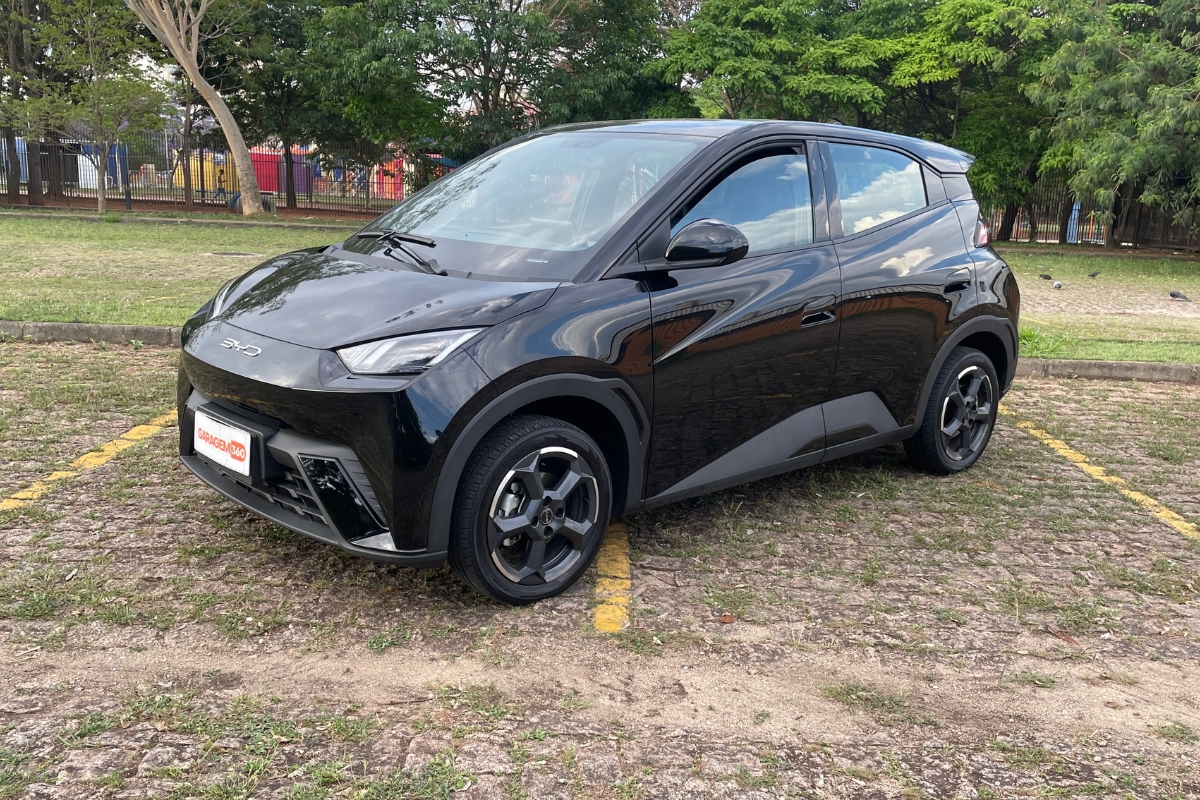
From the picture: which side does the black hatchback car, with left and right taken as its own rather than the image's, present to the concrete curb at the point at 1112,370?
back

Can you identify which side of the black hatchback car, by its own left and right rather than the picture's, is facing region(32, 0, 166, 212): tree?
right

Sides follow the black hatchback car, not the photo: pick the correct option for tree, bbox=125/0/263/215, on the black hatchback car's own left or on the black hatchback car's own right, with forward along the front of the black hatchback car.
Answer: on the black hatchback car's own right

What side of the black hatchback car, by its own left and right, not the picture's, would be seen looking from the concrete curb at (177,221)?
right

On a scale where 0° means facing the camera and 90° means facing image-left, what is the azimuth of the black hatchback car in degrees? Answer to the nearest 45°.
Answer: approximately 45°

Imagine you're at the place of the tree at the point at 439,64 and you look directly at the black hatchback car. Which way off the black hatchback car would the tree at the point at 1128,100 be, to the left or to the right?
left

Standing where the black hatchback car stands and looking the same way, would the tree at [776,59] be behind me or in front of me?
behind

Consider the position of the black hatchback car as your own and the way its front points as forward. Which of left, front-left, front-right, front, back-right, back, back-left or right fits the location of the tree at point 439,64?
back-right
